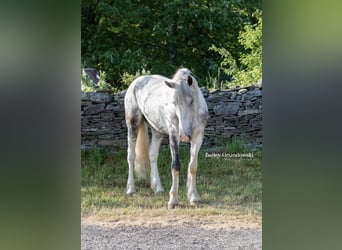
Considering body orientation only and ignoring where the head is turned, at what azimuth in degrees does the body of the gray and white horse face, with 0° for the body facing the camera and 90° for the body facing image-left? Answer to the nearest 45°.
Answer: approximately 315°
